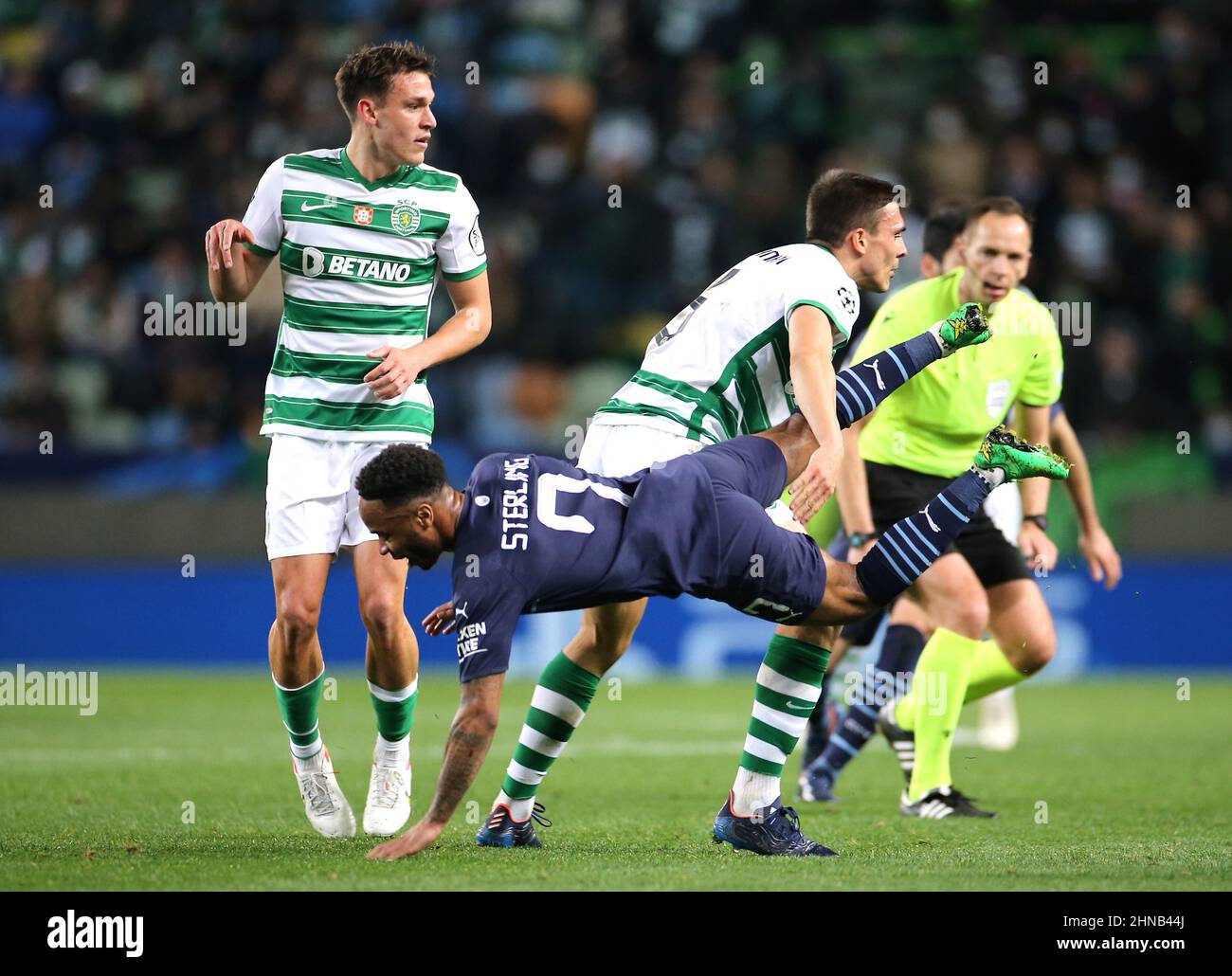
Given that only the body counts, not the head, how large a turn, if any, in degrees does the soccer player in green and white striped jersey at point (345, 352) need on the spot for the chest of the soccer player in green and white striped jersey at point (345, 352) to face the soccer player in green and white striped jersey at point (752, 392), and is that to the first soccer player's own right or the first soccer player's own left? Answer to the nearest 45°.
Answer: approximately 90° to the first soccer player's own left

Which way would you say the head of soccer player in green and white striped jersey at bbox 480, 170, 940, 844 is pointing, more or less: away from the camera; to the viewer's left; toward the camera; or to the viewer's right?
to the viewer's right

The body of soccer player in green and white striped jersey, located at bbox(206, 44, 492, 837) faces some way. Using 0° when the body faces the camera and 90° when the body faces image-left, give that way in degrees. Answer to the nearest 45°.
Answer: approximately 0°
